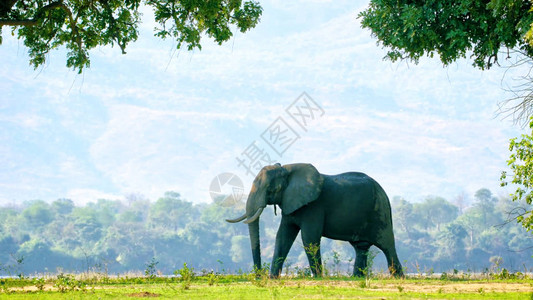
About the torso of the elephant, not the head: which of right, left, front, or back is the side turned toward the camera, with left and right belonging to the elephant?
left

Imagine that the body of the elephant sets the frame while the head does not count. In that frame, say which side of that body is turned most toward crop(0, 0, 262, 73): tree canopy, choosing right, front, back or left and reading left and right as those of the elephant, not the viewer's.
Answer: front
